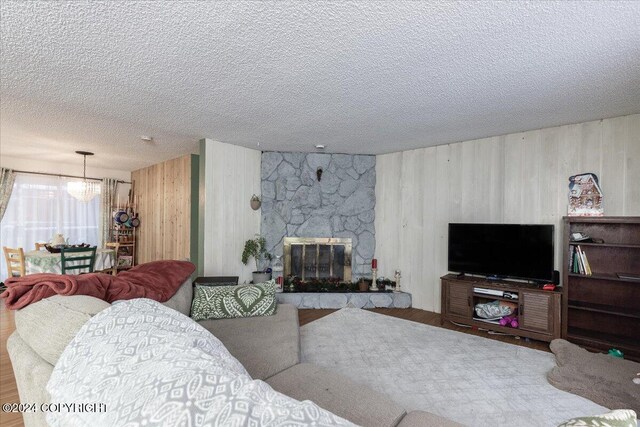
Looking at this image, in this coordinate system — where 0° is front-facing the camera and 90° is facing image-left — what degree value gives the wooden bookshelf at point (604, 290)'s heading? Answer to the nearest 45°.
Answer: approximately 45°

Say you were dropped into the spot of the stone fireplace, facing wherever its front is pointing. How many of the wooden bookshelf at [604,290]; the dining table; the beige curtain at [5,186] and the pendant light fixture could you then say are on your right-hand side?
3

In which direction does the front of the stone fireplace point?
toward the camera

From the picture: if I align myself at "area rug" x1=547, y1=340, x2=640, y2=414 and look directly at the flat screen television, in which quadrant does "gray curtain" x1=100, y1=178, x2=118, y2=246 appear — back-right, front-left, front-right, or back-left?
front-left

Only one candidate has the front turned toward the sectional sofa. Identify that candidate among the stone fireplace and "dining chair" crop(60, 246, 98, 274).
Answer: the stone fireplace

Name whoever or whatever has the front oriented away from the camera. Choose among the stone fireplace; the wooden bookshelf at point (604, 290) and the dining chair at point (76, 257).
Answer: the dining chair

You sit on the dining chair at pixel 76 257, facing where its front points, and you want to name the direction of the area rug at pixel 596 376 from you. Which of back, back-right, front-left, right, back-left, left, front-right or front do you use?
back-right

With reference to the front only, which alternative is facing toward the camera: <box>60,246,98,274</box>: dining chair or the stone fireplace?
the stone fireplace

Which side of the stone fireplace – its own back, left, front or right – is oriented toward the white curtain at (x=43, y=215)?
right

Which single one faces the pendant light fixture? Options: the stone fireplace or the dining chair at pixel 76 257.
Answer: the dining chair

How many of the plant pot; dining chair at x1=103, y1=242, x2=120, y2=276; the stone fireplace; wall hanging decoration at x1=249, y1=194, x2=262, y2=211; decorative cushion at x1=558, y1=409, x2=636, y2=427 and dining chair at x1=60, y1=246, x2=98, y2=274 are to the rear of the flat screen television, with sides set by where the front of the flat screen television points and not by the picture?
0

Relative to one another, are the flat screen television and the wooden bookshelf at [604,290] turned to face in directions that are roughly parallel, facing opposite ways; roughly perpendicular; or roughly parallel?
roughly parallel

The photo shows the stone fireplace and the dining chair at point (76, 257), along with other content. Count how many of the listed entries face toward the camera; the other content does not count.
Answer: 1

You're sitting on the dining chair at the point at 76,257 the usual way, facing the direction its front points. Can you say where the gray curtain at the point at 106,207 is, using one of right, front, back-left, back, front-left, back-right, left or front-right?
front

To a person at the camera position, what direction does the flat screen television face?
facing the viewer and to the left of the viewer

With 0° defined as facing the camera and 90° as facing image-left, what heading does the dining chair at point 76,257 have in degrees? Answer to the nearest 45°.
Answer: approximately 180°

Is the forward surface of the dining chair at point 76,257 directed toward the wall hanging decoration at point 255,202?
no
